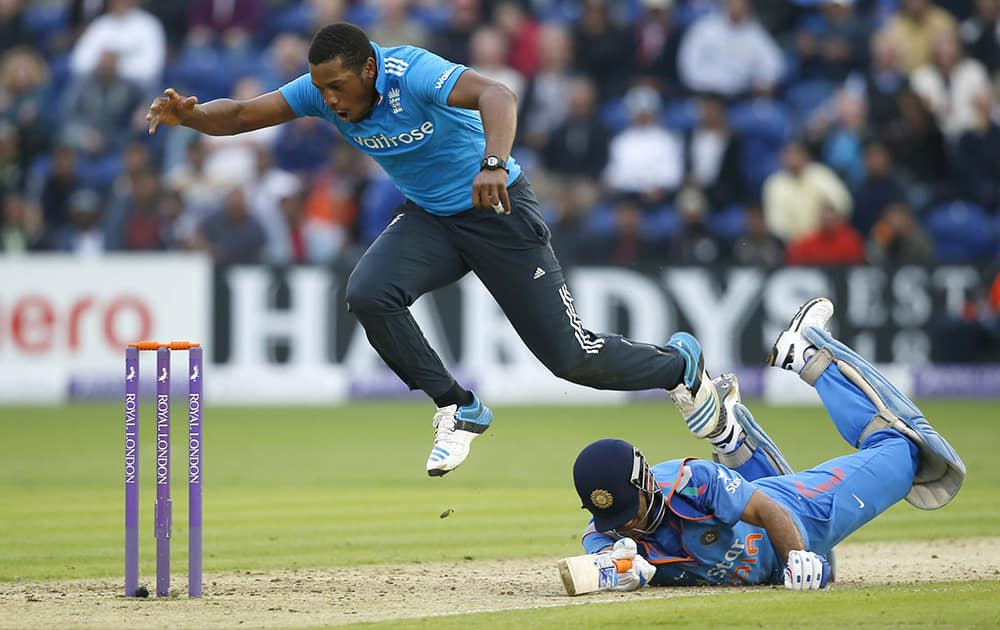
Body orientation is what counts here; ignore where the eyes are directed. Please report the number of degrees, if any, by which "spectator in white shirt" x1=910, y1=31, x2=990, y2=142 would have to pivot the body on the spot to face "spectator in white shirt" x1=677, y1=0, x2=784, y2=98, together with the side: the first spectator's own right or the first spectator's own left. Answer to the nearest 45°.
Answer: approximately 90° to the first spectator's own right

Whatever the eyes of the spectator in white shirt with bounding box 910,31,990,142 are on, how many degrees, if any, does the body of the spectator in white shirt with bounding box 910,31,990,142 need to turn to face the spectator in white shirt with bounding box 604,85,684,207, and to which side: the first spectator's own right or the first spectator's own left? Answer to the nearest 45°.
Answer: approximately 45° to the first spectator's own right

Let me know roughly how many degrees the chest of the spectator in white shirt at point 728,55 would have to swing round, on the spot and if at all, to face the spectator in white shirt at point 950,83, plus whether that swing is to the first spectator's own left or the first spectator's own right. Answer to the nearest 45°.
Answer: approximately 90° to the first spectator's own left

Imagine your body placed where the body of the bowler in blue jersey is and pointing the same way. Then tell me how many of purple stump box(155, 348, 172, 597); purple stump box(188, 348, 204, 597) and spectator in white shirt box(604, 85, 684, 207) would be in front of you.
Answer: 2

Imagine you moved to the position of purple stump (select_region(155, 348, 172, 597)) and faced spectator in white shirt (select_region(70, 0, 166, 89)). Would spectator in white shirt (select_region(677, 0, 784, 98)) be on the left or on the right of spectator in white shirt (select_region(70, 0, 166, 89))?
right

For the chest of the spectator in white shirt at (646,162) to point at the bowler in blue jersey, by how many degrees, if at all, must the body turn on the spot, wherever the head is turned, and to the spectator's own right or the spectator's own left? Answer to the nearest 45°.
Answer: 0° — they already face them

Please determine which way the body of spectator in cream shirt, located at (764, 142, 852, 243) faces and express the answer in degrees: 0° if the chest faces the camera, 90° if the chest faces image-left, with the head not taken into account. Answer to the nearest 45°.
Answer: approximately 0°

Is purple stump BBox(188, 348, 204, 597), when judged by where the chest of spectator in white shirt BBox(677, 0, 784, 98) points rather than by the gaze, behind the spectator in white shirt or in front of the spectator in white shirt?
in front

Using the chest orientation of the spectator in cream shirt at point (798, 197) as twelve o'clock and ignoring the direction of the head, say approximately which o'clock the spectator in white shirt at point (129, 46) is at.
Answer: the spectator in white shirt at point (129, 46) is roughly at 3 o'clock from the spectator in cream shirt at point (798, 197).

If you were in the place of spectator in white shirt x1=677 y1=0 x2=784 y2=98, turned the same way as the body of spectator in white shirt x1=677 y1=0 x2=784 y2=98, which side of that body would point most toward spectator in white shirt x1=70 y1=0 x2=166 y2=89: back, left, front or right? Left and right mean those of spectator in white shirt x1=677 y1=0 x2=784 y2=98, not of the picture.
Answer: right
